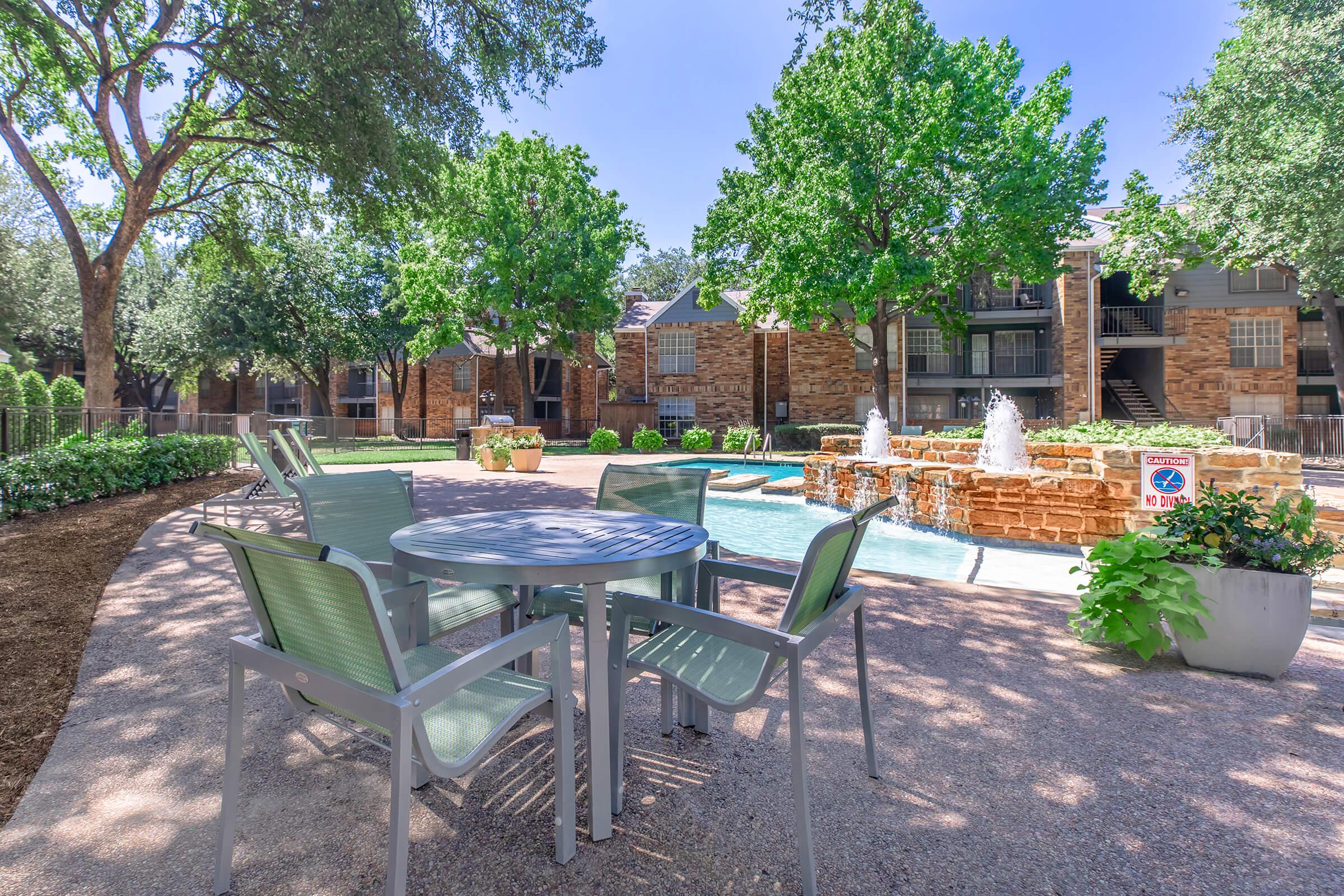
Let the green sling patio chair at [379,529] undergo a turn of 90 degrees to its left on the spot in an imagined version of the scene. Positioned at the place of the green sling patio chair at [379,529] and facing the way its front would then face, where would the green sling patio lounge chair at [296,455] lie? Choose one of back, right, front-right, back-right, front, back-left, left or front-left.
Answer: front-left

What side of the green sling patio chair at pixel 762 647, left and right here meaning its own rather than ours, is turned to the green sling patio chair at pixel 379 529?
front

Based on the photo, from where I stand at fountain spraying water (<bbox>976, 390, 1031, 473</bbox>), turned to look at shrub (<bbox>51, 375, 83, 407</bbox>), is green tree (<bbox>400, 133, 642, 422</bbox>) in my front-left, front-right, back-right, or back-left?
front-right

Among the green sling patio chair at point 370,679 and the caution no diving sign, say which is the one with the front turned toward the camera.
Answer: the caution no diving sign

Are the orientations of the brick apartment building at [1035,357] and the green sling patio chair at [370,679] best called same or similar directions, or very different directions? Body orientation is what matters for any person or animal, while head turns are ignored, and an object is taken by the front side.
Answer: very different directions

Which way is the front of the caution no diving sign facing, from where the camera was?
facing the viewer

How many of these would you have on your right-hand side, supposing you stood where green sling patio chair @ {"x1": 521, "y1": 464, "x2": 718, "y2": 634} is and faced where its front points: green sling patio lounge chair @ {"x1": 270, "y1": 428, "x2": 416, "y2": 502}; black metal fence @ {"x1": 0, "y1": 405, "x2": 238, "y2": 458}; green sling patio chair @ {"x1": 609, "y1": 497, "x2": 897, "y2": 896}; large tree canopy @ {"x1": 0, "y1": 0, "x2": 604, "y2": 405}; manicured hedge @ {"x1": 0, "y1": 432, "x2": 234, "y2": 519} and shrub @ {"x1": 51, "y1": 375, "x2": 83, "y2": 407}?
5

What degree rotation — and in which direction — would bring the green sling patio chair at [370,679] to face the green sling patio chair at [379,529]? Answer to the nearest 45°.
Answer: approximately 45° to its left

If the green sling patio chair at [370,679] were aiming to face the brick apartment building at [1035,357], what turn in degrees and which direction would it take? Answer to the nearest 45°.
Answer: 0° — it already faces it

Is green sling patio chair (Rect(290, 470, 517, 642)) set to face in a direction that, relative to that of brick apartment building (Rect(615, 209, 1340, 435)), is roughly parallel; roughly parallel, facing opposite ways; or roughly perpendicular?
roughly perpendicular

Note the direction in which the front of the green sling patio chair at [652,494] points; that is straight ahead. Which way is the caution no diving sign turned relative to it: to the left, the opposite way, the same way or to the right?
the same way

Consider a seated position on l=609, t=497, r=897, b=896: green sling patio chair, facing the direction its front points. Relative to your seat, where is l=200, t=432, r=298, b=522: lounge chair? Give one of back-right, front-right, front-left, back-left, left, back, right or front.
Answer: front

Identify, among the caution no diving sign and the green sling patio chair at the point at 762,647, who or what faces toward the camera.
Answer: the caution no diving sign

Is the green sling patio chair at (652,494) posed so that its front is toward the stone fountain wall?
no

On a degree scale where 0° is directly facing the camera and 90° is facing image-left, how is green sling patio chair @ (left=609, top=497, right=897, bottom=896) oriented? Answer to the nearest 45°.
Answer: approximately 135°

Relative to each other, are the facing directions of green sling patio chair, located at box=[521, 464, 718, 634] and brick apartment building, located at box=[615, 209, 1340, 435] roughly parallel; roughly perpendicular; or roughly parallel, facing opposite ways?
roughly parallel

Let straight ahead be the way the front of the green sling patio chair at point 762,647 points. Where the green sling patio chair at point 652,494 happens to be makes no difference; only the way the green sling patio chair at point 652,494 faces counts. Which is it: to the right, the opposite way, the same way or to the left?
to the left

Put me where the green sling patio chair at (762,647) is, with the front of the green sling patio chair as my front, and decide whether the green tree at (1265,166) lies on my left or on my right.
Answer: on my right

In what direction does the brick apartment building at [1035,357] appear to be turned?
toward the camera

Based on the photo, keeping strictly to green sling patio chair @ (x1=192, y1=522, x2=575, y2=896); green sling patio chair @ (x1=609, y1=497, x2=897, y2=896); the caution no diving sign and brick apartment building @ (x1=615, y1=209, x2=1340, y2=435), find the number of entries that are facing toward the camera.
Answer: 2
